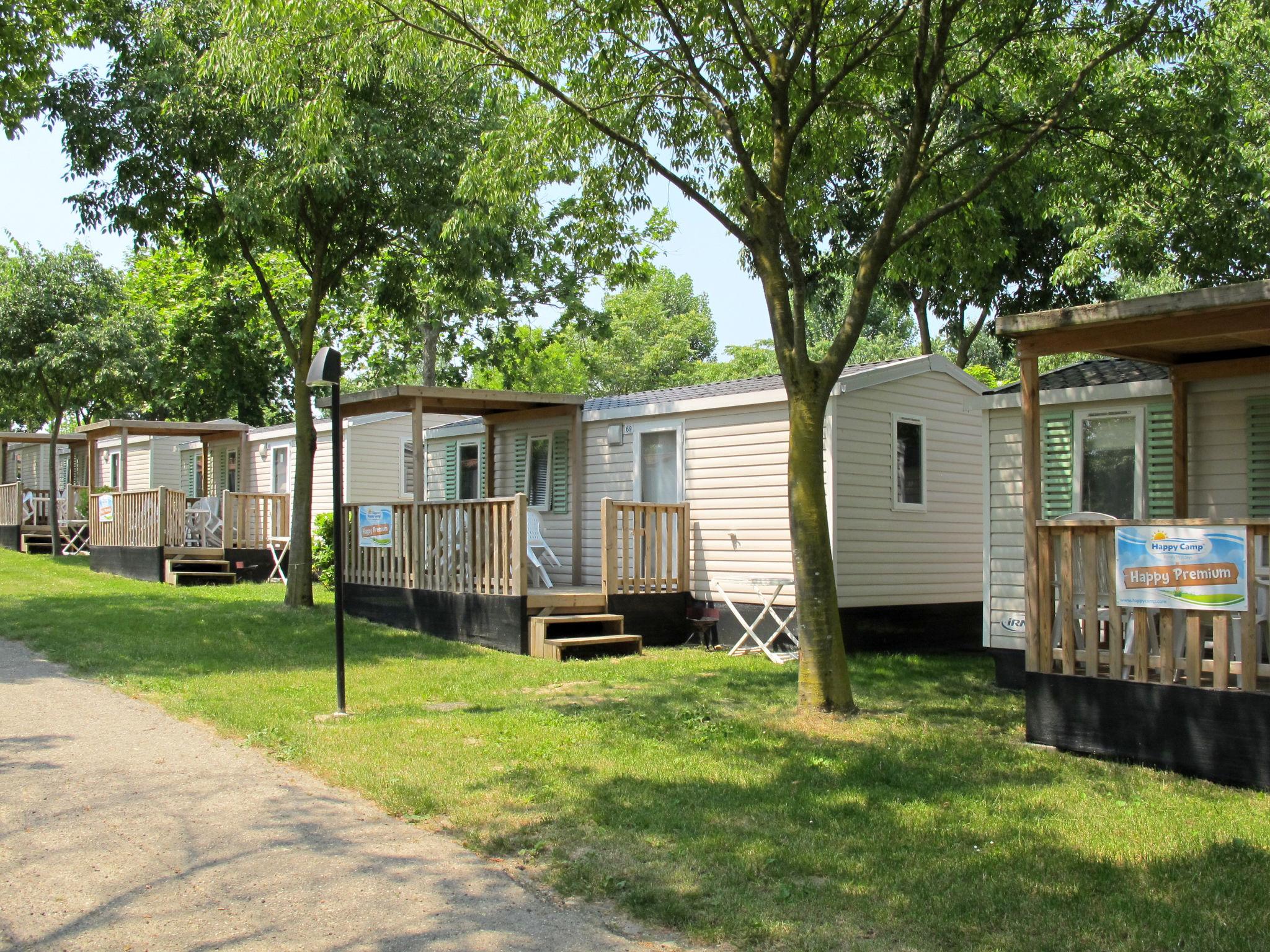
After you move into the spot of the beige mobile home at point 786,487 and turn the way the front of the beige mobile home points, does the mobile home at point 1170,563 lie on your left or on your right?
on your left

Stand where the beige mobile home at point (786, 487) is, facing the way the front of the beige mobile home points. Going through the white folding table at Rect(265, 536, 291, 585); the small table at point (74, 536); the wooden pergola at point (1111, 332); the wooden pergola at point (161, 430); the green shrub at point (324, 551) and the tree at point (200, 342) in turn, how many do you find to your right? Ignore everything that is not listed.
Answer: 5

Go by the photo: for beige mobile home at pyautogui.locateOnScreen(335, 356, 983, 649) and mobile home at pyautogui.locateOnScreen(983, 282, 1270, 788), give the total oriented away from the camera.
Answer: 0

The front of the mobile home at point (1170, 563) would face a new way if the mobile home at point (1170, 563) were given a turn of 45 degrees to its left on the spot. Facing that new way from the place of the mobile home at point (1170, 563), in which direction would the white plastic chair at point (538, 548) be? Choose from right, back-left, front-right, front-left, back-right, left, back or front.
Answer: back-right

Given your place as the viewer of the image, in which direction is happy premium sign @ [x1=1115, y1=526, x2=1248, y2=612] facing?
facing the viewer

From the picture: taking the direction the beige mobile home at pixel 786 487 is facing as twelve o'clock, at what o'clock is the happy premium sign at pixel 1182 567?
The happy premium sign is roughly at 10 o'clock from the beige mobile home.

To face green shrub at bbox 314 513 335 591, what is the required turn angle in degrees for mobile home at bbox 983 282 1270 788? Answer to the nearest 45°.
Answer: approximately 90° to its right

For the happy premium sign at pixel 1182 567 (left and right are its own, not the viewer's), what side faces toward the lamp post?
right

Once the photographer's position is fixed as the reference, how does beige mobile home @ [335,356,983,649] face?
facing the viewer and to the left of the viewer

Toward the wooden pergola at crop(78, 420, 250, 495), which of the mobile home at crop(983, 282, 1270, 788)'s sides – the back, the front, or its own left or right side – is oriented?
right

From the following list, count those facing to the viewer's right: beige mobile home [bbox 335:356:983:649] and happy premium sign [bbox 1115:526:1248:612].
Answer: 0
